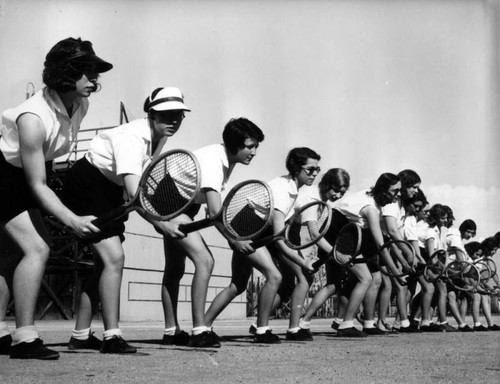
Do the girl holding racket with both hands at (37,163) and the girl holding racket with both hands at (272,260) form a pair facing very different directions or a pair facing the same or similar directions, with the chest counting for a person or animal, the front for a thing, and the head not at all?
same or similar directions

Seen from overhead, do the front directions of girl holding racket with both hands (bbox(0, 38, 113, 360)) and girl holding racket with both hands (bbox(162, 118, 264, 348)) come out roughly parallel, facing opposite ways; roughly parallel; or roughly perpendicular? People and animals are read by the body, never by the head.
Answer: roughly parallel

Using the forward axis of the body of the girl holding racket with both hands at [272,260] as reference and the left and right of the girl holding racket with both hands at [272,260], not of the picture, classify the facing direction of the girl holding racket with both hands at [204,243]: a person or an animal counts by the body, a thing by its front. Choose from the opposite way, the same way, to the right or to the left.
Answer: the same way
